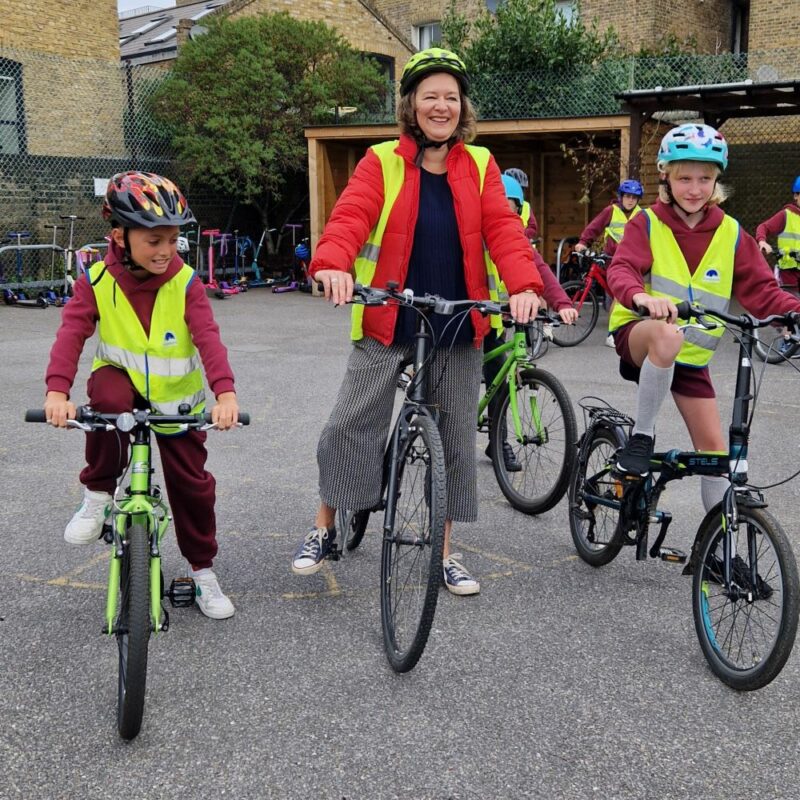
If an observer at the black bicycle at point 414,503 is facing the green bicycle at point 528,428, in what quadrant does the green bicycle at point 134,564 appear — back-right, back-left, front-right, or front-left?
back-left

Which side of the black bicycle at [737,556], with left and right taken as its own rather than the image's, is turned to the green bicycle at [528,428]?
back

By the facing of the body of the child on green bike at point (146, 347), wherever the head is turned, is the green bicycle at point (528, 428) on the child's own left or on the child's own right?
on the child's own left

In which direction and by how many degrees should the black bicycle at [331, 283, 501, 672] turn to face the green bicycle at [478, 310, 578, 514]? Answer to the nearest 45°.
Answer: approximately 180°

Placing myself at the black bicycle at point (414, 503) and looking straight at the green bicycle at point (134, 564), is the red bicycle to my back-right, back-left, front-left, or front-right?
back-right

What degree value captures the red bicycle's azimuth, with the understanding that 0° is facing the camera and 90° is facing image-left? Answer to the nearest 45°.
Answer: approximately 45°

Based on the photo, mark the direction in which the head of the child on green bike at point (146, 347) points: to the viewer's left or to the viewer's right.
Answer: to the viewer's right

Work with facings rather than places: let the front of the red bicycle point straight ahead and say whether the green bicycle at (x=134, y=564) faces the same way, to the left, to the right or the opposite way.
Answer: to the left

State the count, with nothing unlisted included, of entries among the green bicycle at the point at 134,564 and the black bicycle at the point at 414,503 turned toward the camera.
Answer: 2

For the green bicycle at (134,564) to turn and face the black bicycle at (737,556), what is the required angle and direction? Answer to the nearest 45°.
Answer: approximately 90° to its left

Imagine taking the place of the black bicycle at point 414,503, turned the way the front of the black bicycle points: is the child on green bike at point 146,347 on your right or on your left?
on your right

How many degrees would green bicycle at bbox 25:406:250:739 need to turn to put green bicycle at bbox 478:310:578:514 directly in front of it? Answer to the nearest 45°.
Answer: approximately 135° to its left
